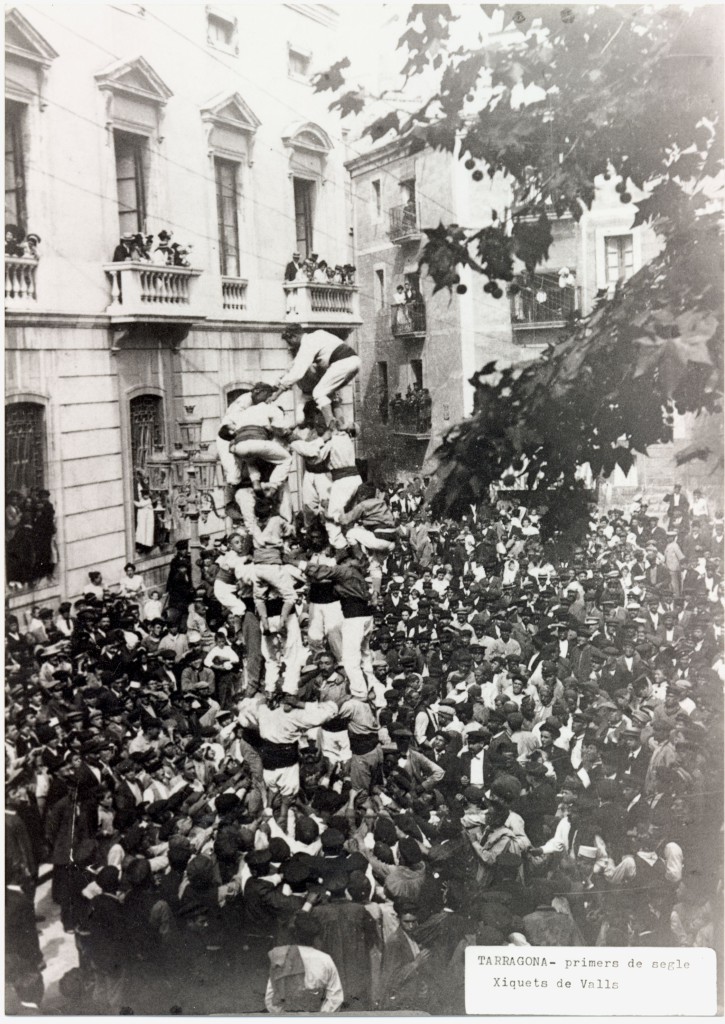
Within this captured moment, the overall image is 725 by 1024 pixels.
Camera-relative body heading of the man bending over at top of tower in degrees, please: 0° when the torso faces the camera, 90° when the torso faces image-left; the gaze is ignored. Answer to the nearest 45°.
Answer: approximately 90°

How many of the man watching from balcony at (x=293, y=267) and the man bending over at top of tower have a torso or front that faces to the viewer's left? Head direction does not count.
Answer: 1

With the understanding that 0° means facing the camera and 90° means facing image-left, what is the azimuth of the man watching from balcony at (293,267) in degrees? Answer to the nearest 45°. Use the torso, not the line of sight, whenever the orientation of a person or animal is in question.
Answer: approximately 315°
